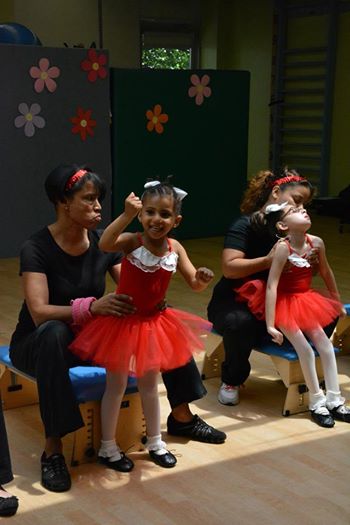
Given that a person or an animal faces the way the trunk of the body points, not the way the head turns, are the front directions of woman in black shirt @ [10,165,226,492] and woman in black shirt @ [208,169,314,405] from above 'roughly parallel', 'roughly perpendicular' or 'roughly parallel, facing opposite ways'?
roughly parallel

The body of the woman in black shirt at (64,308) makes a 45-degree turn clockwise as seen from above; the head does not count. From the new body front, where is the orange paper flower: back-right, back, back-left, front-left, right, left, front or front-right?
back

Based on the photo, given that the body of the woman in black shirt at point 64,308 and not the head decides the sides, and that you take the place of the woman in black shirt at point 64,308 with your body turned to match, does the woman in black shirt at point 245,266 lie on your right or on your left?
on your left

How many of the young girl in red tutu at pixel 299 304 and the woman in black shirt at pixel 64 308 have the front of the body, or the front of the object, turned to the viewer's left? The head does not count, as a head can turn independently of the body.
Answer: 0

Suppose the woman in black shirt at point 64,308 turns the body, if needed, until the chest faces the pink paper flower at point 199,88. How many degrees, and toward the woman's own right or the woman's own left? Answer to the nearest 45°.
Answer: approximately 135° to the woman's own left

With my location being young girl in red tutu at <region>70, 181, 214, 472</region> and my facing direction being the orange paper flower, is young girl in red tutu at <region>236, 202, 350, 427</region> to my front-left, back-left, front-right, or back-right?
front-right

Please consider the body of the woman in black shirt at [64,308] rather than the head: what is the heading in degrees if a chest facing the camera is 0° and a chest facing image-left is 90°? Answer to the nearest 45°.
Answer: approximately 315°

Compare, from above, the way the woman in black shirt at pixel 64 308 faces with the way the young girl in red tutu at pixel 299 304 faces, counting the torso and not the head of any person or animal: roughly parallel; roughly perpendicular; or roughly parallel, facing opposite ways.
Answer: roughly parallel

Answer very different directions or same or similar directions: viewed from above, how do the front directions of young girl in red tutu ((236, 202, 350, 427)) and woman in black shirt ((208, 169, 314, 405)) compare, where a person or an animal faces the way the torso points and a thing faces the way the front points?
same or similar directions

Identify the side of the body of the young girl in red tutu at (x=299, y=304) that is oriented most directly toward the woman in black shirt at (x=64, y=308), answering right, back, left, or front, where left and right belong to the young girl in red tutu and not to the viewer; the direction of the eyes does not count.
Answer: right

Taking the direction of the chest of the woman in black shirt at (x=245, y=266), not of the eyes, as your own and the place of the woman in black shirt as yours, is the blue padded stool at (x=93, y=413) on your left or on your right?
on your right
